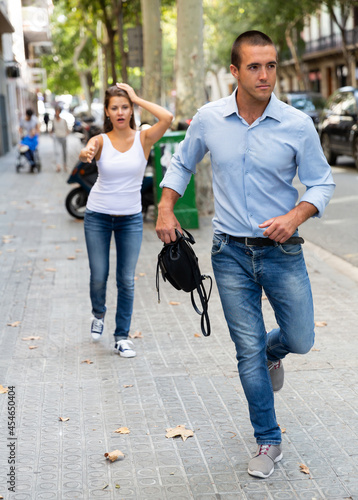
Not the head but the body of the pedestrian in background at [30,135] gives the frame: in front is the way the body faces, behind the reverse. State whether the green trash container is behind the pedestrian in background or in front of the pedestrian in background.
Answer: in front

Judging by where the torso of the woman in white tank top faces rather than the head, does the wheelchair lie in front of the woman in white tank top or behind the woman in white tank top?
behind

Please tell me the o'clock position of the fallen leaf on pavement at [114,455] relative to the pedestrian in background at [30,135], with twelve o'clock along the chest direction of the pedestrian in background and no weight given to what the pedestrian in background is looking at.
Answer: The fallen leaf on pavement is roughly at 12 o'clock from the pedestrian in background.

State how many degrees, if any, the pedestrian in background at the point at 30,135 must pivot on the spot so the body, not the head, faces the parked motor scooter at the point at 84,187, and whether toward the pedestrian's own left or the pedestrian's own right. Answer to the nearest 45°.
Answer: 0° — they already face it

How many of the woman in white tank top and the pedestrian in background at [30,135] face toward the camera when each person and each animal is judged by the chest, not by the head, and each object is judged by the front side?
2

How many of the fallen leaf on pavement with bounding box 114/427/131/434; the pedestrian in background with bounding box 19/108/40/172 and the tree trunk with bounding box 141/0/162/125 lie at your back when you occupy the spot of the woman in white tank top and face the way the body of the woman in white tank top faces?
2

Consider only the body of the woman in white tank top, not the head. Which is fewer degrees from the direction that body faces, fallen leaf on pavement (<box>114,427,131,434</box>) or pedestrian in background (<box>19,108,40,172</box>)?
the fallen leaf on pavement

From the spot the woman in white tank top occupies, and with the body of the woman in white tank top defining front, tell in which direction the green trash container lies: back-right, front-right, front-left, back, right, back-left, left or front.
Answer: back

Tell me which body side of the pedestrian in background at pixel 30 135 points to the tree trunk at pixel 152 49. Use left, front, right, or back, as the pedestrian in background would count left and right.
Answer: left

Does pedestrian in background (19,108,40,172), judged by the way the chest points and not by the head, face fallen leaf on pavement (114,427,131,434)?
yes

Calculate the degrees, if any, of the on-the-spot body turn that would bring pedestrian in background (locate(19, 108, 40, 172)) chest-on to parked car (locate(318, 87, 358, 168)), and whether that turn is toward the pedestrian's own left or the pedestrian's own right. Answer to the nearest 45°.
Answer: approximately 45° to the pedestrian's own left
